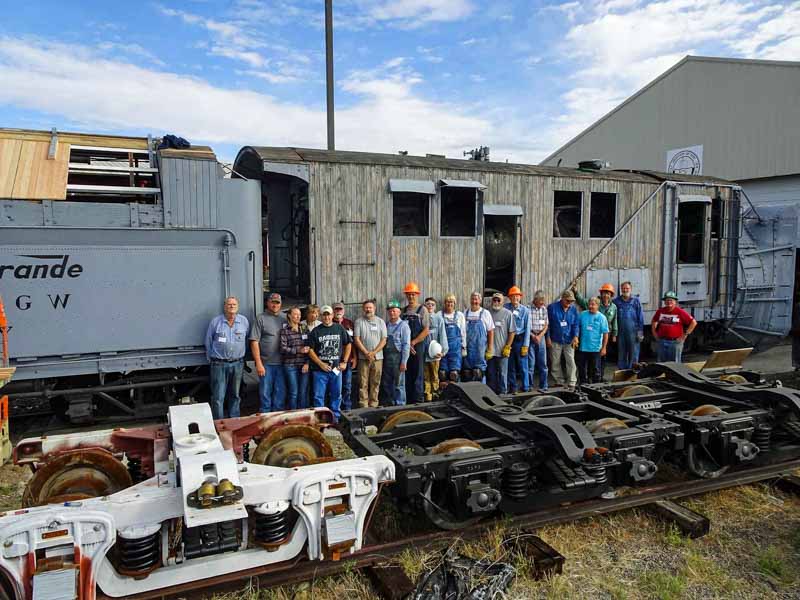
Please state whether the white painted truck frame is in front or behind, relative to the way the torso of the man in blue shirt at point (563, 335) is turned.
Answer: in front

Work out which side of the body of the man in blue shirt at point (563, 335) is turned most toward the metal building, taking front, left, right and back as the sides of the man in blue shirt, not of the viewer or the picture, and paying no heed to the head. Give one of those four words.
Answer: back

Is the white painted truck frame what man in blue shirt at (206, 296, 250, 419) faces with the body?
yes

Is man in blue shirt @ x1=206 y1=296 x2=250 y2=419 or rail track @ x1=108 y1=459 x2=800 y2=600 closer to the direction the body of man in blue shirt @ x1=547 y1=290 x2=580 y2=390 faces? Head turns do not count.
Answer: the rail track

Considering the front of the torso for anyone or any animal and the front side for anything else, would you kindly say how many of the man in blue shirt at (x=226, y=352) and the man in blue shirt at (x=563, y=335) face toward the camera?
2

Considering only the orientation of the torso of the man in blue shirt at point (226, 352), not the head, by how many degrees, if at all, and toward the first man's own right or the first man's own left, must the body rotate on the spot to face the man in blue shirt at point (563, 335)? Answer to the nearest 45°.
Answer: approximately 90° to the first man's own left

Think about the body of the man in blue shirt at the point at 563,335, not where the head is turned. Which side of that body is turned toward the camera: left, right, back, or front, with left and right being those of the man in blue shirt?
front

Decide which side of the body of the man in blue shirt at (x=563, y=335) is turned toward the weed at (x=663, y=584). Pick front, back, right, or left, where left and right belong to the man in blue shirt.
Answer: front

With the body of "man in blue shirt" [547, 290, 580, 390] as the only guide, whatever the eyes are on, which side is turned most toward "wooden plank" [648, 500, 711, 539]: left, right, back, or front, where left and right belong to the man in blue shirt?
front

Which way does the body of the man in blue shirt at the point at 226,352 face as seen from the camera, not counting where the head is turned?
toward the camera

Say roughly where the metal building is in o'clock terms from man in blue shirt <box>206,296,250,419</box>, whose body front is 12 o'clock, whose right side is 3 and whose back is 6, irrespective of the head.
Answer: The metal building is roughly at 8 o'clock from the man in blue shirt.

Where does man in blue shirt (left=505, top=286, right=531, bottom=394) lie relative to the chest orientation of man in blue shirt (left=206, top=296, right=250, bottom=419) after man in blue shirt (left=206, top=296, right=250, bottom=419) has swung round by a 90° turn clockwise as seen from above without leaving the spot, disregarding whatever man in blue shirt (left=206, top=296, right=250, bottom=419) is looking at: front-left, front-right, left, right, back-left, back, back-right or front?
back

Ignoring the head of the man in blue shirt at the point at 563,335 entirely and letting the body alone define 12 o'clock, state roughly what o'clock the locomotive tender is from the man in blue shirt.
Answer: The locomotive tender is roughly at 2 o'clock from the man in blue shirt.
